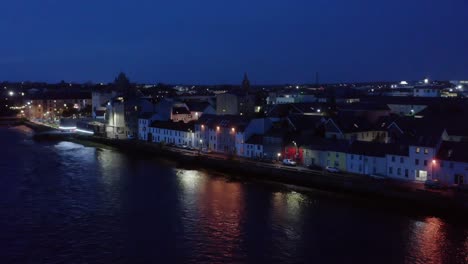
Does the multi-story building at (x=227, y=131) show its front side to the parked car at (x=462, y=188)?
no

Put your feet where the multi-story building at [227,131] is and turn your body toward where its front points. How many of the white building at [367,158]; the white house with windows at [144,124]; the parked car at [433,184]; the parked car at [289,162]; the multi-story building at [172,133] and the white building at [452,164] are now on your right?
2

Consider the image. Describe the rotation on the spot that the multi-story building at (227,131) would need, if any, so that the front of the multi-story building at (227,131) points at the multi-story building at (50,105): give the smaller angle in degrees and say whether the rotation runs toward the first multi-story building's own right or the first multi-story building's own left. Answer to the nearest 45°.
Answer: approximately 90° to the first multi-story building's own right

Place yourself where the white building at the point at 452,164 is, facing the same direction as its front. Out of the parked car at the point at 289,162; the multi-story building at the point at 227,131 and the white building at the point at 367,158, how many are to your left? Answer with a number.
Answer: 0

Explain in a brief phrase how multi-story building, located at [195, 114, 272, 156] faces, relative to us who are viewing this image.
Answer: facing the viewer and to the left of the viewer

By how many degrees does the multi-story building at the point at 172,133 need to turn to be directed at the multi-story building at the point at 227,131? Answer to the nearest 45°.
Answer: approximately 90° to its left

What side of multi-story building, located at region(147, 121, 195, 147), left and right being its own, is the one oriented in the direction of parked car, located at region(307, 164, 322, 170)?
left

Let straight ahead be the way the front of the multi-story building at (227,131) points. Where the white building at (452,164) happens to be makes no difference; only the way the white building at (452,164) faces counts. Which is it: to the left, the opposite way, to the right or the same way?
the same way

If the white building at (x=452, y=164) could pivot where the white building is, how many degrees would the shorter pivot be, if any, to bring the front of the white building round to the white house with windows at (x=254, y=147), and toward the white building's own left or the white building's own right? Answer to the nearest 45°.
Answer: approximately 90° to the white building's own right

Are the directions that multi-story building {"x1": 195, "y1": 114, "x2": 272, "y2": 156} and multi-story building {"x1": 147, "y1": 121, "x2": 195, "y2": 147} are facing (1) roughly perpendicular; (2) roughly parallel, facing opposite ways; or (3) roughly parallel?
roughly parallel

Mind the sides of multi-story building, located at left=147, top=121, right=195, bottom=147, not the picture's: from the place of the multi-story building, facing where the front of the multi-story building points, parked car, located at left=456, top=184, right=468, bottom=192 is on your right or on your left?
on your left

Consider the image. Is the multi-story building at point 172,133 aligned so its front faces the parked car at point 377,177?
no

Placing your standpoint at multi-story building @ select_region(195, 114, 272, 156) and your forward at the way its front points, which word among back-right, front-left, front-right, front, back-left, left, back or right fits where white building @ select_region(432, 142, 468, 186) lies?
left

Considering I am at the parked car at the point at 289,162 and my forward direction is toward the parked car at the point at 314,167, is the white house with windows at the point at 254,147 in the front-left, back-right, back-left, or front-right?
back-left

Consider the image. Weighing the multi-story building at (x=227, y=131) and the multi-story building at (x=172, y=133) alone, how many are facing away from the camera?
0

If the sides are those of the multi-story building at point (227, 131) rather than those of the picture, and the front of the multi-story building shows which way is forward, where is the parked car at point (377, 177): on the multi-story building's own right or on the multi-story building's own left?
on the multi-story building's own left

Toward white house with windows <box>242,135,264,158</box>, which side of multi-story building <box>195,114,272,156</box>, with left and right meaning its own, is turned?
left

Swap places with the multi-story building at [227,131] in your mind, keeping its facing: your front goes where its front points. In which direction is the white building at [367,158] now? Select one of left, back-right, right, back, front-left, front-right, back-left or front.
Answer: left

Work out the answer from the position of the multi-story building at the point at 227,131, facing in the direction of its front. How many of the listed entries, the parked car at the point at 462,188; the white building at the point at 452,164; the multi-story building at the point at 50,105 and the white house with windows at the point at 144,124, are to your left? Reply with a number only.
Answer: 2

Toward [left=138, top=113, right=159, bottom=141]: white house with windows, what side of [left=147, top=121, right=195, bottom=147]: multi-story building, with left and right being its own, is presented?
right
